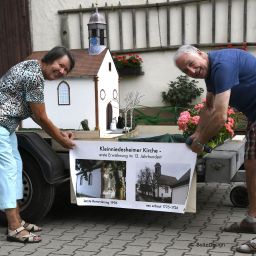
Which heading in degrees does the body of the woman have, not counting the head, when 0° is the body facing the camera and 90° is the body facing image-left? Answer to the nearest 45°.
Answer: approximately 270°

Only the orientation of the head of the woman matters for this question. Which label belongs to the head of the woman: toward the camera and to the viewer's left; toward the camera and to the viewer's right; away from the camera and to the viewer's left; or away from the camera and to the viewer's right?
toward the camera and to the viewer's right

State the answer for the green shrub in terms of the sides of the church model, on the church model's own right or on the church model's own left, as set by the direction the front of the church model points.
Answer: on the church model's own left

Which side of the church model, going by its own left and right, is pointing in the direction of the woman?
right

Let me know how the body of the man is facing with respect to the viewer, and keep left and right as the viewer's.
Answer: facing to the left of the viewer

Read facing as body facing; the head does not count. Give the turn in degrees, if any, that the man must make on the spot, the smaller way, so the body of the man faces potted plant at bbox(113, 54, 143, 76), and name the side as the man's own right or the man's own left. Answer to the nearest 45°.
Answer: approximately 90° to the man's own right

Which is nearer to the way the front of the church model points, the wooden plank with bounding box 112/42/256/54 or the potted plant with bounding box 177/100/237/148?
the potted plant

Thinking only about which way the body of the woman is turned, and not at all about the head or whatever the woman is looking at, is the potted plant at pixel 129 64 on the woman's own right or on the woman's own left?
on the woman's own left

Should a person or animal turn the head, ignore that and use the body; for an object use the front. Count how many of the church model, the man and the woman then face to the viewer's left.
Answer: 1

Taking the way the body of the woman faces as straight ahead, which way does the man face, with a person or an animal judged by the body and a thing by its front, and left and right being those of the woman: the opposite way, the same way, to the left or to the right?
the opposite way
